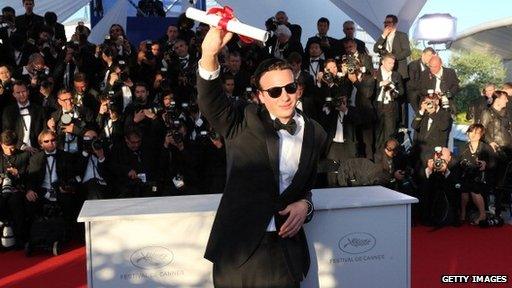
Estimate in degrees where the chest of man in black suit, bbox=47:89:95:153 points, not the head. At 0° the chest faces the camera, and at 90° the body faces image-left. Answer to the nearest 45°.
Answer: approximately 0°

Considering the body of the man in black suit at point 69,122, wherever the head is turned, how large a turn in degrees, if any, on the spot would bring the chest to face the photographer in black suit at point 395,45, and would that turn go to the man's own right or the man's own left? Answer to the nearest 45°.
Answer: approximately 90° to the man's own left

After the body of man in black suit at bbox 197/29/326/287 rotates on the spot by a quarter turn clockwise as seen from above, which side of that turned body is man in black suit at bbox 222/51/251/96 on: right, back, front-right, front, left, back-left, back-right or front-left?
back-right

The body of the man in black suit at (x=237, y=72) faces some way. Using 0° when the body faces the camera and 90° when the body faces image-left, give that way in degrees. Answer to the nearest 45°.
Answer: approximately 45°

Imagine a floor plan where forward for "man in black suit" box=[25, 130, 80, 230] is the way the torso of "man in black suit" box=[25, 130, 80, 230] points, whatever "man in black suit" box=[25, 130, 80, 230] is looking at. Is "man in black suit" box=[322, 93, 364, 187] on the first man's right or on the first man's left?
on the first man's left

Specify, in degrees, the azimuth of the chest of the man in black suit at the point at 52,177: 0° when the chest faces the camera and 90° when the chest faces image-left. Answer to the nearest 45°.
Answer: approximately 0°

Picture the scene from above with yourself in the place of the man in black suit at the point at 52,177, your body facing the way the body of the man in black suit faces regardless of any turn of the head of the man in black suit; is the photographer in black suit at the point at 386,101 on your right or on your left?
on your left

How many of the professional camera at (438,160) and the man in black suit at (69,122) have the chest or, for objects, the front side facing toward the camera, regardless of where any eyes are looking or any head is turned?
2
